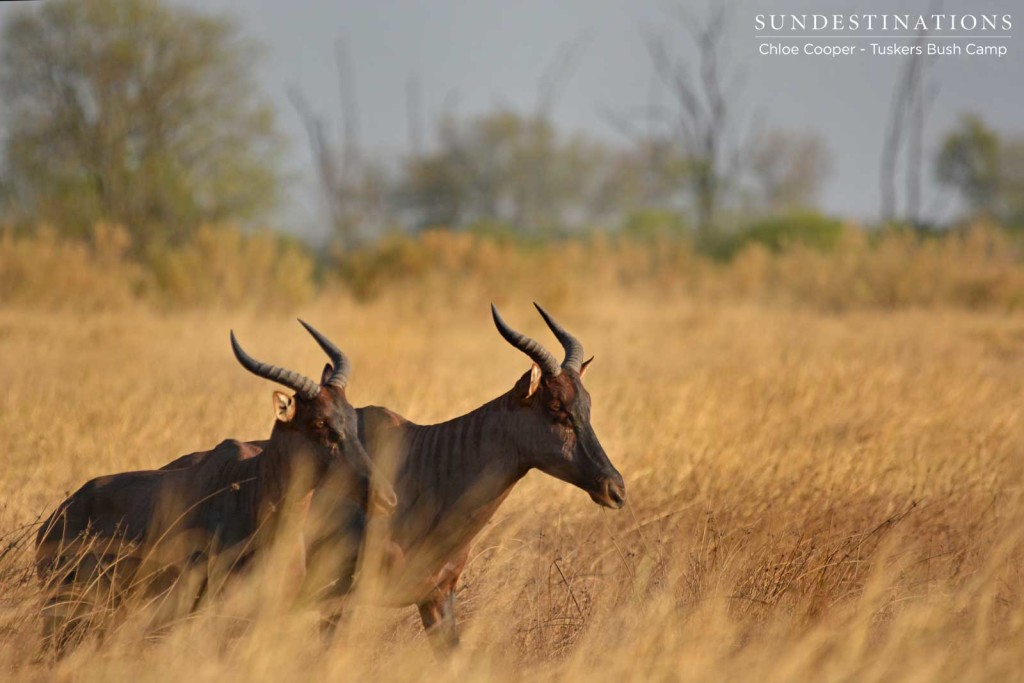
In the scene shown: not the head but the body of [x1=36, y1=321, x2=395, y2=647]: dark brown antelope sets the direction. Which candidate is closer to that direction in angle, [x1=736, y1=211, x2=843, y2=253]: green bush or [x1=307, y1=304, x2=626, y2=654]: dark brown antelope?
the dark brown antelope

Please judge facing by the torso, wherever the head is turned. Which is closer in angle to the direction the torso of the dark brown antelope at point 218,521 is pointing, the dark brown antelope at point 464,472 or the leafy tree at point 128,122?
the dark brown antelope

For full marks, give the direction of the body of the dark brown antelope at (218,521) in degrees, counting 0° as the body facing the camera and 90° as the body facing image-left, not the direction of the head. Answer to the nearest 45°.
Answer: approximately 270°

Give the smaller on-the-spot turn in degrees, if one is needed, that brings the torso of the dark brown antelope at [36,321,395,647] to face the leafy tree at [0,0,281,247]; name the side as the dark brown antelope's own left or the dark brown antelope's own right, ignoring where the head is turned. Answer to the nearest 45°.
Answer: approximately 90° to the dark brown antelope's own left

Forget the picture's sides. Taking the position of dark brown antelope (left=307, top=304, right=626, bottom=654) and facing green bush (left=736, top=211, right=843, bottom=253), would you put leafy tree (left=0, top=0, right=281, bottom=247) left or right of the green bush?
left

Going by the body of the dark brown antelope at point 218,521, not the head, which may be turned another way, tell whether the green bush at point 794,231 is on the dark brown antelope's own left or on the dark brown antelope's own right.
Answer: on the dark brown antelope's own left
